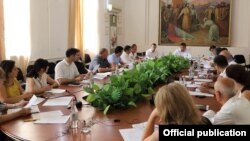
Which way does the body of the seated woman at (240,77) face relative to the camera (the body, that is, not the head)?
to the viewer's left

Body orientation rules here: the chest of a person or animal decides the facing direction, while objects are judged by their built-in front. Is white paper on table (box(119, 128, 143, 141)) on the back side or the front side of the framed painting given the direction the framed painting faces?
on the front side

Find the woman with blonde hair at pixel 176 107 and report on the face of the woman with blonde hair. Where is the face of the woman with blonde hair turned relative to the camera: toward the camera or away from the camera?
away from the camera

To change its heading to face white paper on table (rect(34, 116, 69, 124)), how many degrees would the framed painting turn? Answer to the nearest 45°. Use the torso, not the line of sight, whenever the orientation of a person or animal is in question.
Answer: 0° — it already faces it

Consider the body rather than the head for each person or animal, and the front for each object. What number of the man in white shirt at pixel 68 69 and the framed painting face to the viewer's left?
0

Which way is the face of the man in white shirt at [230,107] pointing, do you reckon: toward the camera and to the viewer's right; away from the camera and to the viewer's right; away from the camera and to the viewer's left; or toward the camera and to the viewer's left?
away from the camera and to the viewer's left
